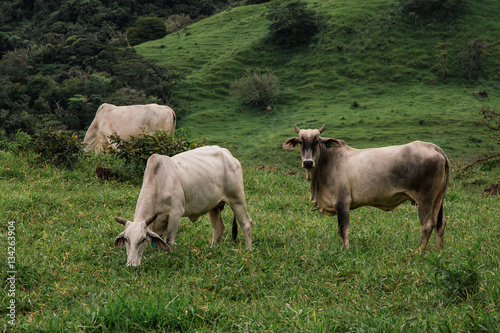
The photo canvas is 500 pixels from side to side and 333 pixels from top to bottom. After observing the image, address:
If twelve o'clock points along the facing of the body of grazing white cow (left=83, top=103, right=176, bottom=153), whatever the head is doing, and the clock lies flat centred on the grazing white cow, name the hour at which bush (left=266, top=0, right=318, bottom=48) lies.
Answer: The bush is roughly at 4 o'clock from the grazing white cow.

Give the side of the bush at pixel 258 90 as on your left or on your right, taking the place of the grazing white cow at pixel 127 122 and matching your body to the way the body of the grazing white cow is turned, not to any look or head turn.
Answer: on your right

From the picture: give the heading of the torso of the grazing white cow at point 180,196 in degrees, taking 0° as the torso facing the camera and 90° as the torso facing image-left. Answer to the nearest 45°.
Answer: approximately 45°

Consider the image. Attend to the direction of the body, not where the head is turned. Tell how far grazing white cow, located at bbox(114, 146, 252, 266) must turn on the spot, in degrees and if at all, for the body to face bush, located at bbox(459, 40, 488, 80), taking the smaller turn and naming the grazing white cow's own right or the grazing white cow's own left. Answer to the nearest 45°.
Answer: approximately 180°

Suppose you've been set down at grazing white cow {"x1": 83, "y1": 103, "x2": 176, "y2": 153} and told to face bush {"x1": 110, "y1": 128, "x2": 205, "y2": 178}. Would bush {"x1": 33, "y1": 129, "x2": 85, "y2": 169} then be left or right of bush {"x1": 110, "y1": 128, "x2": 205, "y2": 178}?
right

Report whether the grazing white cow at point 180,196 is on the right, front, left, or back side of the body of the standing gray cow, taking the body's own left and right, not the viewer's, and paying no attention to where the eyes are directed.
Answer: front

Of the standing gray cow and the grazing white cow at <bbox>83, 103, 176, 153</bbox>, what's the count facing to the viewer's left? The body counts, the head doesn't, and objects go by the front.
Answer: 2

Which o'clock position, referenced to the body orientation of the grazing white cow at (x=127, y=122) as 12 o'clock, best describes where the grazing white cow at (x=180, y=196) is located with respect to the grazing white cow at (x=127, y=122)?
the grazing white cow at (x=180, y=196) is roughly at 9 o'clock from the grazing white cow at (x=127, y=122).

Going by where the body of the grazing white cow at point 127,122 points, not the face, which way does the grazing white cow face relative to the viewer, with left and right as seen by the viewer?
facing to the left of the viewer

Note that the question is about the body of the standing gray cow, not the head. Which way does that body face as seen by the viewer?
to the viewer's left

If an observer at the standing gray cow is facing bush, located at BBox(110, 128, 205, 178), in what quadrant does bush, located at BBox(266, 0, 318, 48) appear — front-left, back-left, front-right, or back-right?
front-right

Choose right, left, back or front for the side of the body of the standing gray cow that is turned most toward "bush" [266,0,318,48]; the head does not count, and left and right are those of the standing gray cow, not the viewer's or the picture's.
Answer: right

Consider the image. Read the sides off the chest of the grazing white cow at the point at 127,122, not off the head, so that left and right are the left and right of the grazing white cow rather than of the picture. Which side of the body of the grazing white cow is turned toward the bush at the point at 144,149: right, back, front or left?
left

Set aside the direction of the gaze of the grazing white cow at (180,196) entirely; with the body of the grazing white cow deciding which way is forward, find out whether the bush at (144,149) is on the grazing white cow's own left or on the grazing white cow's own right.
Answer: on the grazing white cow's own right
